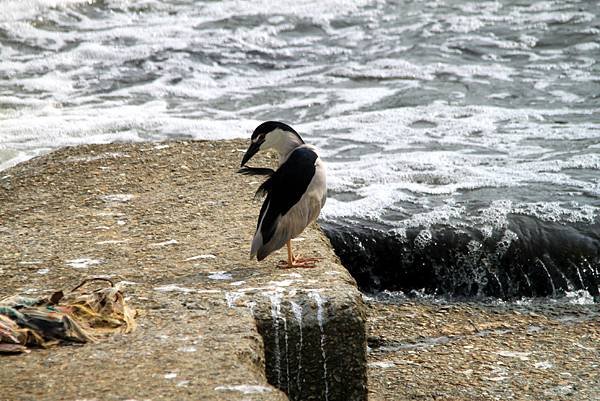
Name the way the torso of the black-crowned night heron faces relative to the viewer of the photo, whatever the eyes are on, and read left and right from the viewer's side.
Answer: facing to the right of the viewer

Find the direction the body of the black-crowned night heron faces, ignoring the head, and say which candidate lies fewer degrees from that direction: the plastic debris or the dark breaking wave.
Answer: the dark breaking wave

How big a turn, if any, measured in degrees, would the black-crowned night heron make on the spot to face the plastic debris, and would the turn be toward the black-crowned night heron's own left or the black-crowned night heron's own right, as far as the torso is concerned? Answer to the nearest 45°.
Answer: approximately 135° to the black-crowned night heron's own right
